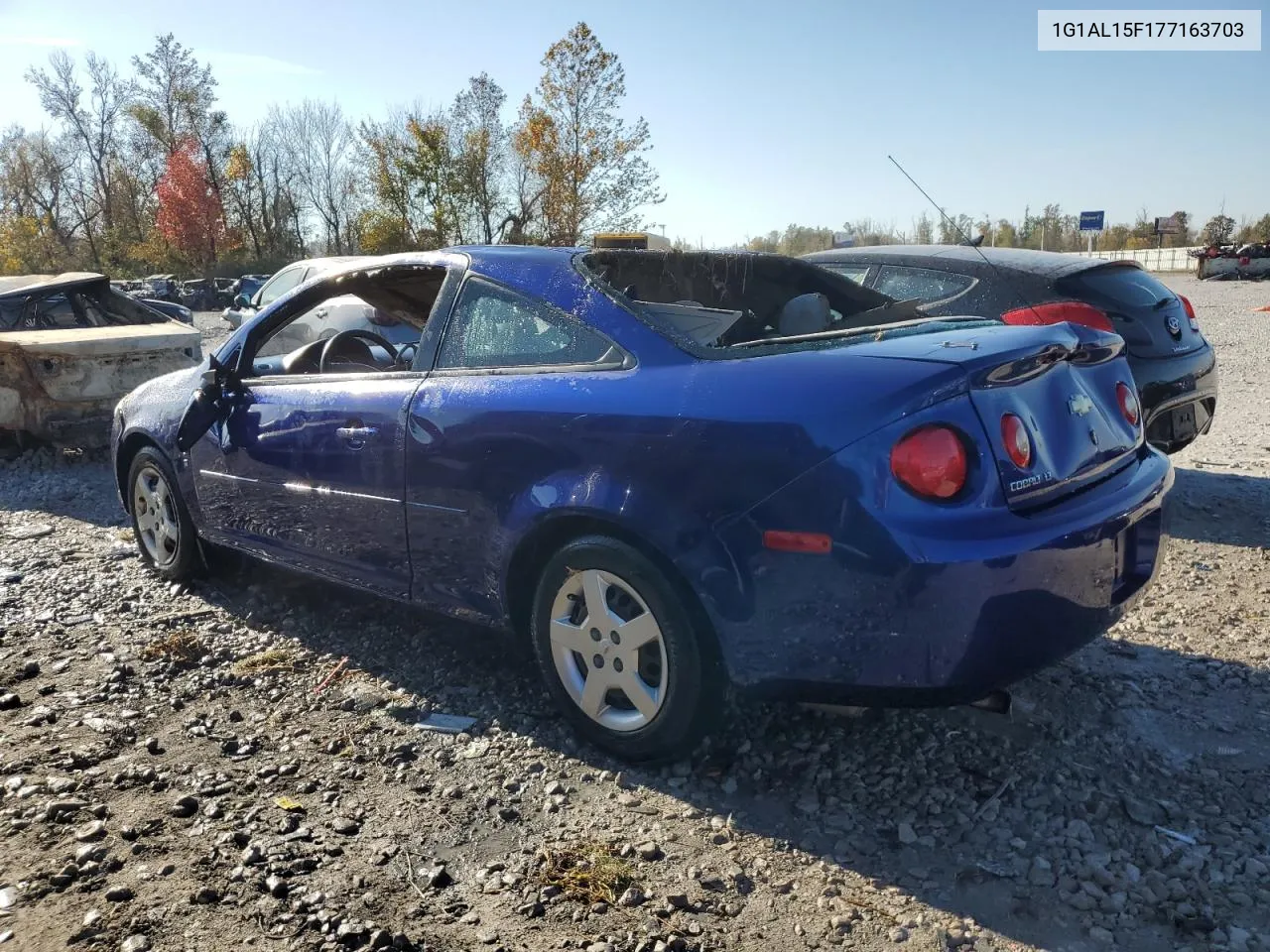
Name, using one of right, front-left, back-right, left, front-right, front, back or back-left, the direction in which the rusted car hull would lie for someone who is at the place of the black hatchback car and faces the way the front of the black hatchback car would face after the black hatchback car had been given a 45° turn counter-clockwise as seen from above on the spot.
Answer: front

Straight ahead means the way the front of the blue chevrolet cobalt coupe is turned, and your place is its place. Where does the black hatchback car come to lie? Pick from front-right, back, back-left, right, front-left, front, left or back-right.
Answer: right

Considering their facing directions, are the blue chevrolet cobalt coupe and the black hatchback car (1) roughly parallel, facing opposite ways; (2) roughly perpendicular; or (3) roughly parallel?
roughly parallel

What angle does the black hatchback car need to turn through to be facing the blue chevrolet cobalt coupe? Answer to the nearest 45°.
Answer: approximately 135° to its left

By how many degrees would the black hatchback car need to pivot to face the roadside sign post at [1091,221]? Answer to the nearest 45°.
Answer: approximately 45° to its right

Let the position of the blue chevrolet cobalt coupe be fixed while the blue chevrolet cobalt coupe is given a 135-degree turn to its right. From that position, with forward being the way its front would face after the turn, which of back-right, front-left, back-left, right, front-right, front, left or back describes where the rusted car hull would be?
back-left

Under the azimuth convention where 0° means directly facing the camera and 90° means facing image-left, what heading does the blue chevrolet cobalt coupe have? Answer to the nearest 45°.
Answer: approximately 135°

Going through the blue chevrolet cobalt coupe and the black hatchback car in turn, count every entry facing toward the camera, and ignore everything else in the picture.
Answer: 0

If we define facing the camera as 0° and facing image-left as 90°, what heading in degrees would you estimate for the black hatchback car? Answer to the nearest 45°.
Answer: approximately 135°

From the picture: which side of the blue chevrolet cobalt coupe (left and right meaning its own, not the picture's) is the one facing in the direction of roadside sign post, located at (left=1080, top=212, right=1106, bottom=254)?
right
